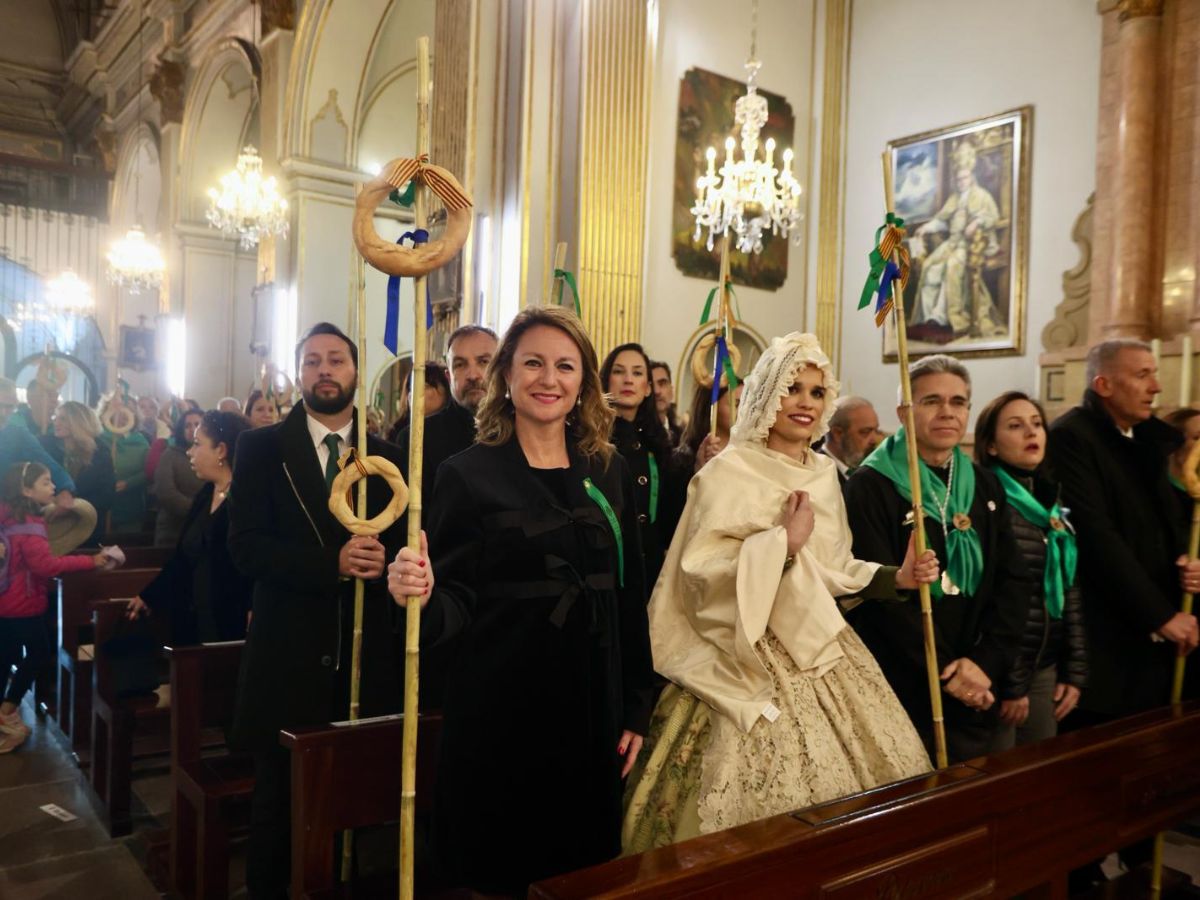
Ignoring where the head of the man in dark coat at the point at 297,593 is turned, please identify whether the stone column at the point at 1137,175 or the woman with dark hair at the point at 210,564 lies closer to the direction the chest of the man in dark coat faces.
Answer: the stone column

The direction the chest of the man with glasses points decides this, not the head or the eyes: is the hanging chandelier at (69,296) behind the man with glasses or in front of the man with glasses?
behind

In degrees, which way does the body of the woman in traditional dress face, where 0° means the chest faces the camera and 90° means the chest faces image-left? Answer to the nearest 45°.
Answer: approximately 315°

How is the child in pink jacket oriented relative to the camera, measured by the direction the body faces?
to the viewer's right

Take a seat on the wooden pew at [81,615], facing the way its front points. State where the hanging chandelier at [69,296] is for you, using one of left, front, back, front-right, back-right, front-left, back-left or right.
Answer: back-left

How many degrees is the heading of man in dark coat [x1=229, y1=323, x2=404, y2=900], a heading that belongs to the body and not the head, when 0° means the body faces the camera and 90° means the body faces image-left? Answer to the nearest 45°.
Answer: approximately 315°

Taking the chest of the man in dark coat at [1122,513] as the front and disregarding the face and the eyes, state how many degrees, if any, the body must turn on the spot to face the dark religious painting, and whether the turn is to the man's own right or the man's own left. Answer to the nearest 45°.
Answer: approximately 180°

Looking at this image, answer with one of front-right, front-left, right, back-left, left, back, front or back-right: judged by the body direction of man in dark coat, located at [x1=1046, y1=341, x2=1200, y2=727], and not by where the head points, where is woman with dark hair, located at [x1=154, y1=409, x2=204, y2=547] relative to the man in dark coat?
back-right

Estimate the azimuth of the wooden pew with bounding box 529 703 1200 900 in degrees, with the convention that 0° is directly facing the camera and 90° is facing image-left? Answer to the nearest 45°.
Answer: approximately 315°
